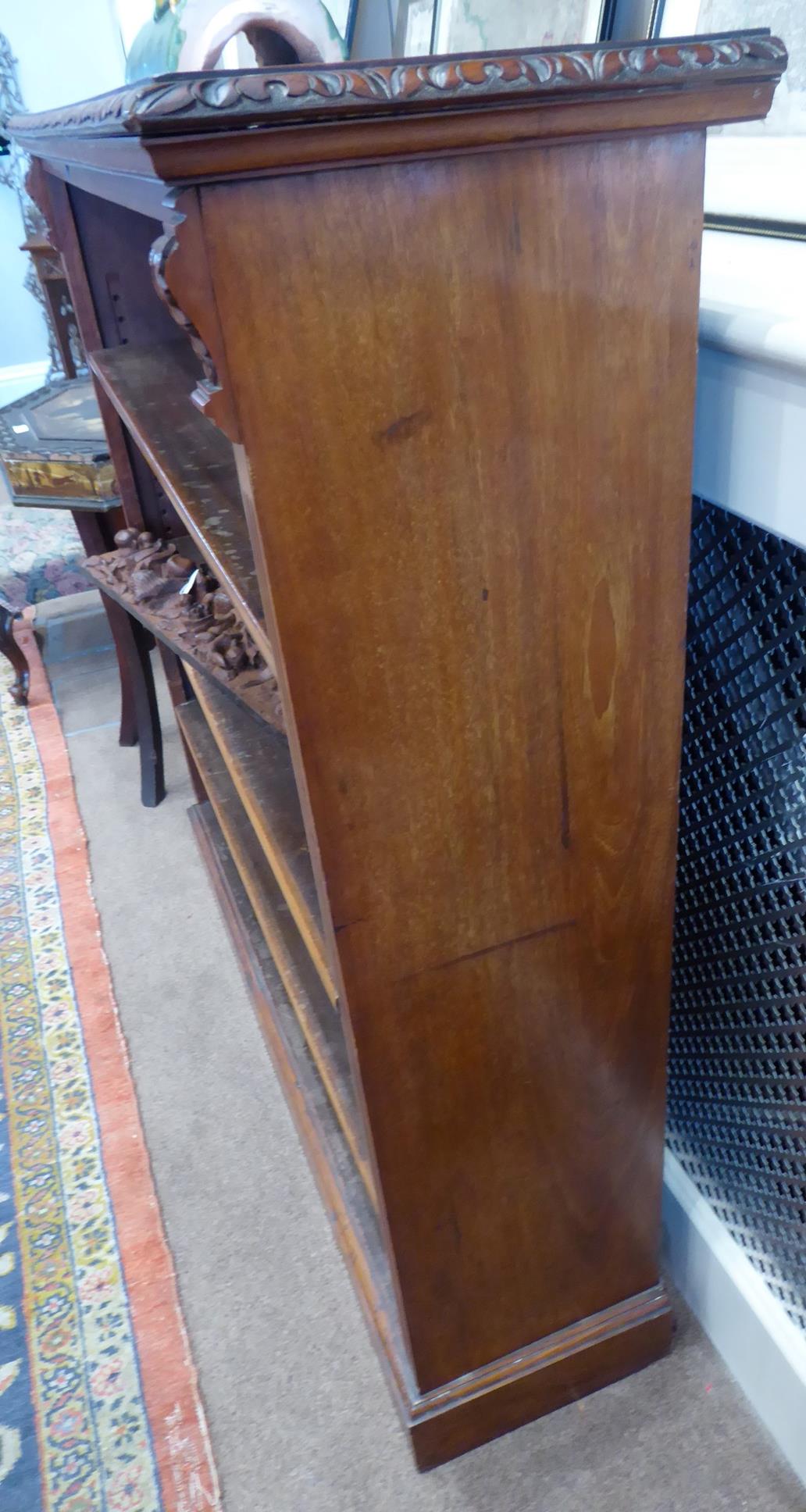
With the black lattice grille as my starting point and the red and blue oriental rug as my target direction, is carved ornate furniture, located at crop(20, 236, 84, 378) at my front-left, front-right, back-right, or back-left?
front-right

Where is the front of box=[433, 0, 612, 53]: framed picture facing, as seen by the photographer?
facing the viewer

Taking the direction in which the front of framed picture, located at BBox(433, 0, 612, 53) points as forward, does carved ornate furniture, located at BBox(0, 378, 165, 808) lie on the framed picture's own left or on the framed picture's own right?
on the framed picture's own right
